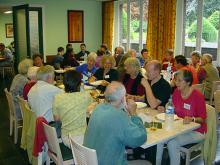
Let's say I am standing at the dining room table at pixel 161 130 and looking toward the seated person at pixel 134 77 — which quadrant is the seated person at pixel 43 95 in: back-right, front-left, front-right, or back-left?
front-left

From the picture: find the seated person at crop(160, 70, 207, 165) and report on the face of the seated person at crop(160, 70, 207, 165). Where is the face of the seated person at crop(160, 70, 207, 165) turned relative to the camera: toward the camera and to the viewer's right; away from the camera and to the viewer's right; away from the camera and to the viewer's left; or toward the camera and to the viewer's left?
toward the camera and to the viewer's left

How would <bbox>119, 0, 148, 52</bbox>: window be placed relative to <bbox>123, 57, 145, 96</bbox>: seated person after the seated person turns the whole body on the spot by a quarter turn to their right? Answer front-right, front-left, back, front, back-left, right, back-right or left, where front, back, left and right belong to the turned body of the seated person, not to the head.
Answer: front-right

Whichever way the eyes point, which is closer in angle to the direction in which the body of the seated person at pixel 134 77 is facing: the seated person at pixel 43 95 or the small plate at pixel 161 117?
the seated person

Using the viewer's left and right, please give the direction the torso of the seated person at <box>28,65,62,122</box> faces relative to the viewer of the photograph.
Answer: facing away from the viewer and to the right of the viewer

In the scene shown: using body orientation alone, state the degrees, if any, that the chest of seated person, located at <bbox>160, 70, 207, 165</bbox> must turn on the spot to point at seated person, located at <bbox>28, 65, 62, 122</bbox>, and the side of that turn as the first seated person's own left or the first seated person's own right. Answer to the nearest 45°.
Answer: approximately 45° to the first seated person's own right

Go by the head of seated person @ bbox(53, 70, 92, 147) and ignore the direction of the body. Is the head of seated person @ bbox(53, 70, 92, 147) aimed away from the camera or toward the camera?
away from the camera

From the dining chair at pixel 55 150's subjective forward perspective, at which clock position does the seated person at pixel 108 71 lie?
The seated person is roughly at 11 o'clock from the dining chair.

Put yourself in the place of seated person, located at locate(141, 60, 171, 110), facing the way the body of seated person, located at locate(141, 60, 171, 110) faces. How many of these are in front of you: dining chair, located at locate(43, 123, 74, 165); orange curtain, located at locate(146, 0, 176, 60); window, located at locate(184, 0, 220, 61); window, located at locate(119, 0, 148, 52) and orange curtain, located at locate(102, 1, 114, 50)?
1

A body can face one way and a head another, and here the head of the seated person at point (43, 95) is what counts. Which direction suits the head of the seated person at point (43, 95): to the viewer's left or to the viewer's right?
to the viewer's right

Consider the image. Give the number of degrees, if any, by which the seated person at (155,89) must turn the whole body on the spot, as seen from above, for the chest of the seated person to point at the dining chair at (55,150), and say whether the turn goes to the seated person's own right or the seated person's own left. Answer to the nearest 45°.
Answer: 0° — they already face it

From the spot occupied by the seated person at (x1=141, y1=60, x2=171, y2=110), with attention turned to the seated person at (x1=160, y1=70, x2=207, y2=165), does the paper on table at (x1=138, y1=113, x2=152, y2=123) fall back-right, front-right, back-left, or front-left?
front-right

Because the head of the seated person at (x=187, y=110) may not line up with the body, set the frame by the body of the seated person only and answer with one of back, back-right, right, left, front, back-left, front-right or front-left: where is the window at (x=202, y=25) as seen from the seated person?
back-right

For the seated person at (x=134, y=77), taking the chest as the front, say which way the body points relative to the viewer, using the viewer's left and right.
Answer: facing the viewer and to the left of the viewer
